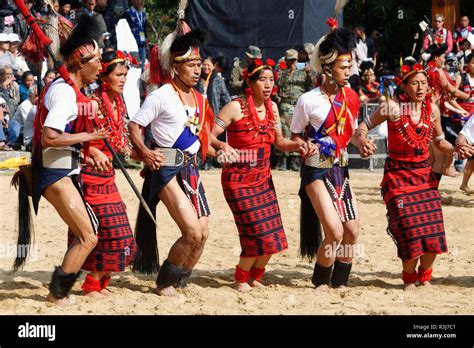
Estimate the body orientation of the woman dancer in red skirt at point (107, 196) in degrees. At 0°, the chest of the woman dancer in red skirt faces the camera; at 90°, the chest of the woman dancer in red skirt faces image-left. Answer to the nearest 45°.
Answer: approximately 315°

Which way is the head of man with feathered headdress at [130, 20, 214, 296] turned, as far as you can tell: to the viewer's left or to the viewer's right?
to the viewer's right

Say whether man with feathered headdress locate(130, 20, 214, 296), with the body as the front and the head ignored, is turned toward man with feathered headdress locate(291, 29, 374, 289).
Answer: no

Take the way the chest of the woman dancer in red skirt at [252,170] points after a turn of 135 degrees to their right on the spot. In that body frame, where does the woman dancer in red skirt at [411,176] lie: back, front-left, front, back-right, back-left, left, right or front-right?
back

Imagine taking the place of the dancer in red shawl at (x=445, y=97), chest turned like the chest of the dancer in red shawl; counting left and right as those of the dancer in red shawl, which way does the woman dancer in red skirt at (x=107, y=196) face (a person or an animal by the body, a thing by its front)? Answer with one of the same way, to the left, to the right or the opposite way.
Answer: the same way

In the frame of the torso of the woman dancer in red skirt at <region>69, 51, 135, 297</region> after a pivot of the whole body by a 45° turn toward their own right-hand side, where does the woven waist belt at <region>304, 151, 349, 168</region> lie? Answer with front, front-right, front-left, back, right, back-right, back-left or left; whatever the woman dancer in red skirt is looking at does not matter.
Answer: left

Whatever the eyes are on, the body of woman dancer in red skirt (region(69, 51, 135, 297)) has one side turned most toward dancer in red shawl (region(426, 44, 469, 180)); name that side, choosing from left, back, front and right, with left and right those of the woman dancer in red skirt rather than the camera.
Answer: left

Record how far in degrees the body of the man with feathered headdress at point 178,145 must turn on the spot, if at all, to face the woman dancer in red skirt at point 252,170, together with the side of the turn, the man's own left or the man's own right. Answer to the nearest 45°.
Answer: approximately 90° to the man's own left

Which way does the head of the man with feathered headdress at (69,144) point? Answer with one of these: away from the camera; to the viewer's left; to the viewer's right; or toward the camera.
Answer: to the viewer's right

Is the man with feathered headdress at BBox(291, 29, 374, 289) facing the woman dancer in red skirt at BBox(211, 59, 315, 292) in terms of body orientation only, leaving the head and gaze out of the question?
no

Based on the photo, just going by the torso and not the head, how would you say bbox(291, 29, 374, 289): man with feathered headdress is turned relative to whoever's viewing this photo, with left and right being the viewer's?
facing the viewer and to the right of the viewer

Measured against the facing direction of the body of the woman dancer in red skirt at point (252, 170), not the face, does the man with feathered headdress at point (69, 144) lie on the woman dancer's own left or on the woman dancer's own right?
on the woman dancer's own right

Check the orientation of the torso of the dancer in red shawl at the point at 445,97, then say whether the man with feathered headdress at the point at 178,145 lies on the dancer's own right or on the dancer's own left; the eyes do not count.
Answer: on the dancer's own right

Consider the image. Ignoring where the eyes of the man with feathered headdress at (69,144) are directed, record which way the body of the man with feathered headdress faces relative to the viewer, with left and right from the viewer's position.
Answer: facing to the right of the viewer

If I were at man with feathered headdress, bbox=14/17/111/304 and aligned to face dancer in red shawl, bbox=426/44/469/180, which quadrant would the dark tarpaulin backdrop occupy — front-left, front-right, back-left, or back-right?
front-left
